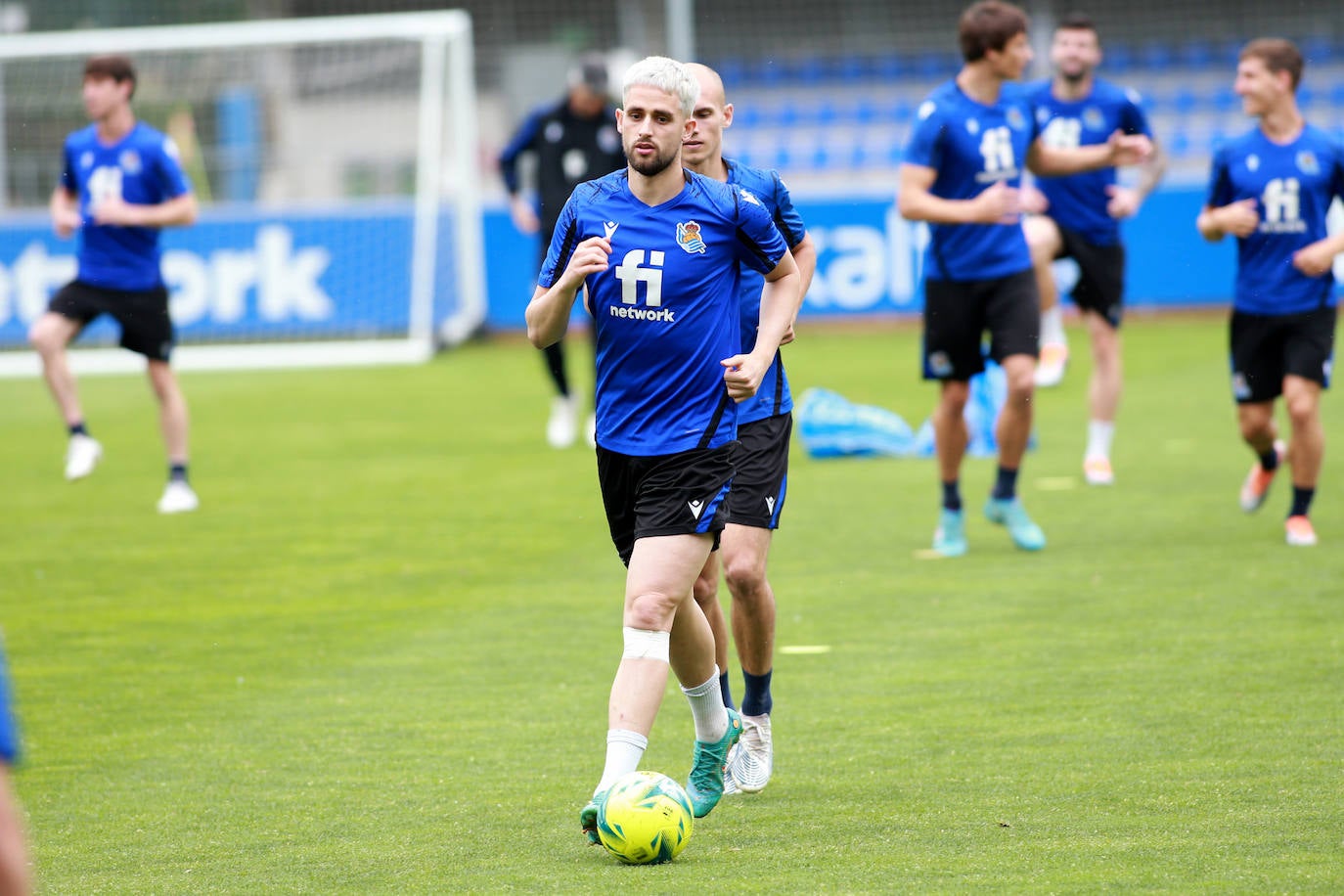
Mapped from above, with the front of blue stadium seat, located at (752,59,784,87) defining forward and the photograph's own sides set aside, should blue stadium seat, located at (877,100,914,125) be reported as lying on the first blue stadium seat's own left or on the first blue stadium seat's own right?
on the first blue stadium seat's own left

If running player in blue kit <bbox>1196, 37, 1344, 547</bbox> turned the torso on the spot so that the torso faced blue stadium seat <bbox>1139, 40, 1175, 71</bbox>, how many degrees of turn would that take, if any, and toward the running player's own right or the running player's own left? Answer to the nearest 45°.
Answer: approximately 180°

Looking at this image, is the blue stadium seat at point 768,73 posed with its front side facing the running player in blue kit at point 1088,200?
yes

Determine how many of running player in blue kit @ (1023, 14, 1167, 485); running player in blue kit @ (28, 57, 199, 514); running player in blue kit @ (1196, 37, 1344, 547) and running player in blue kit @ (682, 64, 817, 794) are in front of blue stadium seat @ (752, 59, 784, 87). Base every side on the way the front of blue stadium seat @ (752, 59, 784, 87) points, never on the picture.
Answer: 4

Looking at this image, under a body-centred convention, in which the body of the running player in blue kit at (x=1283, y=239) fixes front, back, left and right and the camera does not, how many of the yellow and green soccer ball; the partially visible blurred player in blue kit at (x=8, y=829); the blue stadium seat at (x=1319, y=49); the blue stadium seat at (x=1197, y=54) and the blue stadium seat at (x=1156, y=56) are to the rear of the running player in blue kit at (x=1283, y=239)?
3

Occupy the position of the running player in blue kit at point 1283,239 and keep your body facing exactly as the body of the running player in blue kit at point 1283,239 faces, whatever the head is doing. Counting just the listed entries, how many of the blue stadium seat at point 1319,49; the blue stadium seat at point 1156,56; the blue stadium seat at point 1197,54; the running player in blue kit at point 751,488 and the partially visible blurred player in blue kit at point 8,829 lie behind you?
3

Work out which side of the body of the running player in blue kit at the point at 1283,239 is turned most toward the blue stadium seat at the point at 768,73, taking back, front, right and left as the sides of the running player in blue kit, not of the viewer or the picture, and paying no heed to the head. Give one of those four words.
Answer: back

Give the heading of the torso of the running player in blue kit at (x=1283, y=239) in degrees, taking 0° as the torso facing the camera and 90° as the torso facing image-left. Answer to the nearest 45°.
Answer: approximately 0°

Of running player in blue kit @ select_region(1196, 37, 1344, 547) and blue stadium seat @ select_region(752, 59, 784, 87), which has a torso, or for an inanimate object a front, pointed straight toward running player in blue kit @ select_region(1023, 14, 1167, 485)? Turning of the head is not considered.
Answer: the blue stadium seat

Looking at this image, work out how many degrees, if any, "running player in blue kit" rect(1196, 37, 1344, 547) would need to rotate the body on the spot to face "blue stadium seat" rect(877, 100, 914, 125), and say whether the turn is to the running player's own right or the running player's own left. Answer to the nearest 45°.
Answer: approximately 180°

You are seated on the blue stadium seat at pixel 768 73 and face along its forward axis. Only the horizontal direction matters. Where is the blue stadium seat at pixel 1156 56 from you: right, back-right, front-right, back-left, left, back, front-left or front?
left

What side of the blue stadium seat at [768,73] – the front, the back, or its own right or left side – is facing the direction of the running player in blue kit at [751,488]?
front

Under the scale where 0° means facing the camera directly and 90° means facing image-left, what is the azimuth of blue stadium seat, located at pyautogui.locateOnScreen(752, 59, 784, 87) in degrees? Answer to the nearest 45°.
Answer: approximately 0°

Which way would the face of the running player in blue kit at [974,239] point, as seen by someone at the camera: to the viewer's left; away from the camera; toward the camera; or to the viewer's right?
to the viewer's right

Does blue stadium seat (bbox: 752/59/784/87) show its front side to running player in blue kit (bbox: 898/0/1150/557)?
yes
